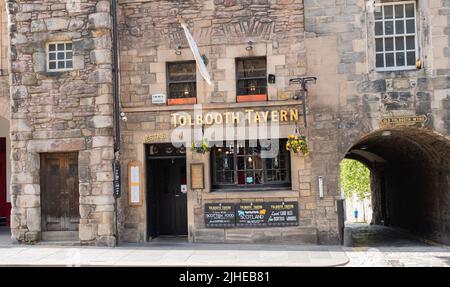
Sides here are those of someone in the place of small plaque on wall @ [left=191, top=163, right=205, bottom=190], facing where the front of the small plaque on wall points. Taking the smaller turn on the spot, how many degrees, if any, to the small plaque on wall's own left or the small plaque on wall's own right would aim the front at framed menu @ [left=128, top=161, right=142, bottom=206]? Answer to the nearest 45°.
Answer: approximately 90° to the small plaque on wall's own right

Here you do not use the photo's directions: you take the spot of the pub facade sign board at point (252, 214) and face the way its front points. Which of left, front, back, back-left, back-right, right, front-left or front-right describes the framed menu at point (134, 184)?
right

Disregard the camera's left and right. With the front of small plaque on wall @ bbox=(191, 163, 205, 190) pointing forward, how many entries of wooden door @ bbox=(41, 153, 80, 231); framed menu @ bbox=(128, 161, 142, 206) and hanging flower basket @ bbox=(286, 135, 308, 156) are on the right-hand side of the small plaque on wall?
2

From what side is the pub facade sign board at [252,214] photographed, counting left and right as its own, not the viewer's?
front

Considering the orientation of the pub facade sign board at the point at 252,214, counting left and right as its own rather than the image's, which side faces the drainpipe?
right

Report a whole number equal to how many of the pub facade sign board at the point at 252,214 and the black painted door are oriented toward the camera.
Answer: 2

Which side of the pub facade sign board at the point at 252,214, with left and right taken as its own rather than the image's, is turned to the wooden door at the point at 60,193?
right

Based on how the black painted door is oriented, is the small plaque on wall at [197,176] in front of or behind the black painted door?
in front

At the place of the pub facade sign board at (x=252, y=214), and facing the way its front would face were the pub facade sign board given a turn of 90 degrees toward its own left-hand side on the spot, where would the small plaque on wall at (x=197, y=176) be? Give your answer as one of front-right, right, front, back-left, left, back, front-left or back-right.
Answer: back

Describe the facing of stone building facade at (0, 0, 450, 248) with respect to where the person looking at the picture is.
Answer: facing the viewer

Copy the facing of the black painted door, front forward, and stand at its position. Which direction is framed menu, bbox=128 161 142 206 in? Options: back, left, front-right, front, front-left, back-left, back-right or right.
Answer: front-right

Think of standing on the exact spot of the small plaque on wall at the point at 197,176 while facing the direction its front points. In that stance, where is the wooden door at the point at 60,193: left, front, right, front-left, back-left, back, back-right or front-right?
right

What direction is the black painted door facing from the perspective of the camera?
toward the camera
